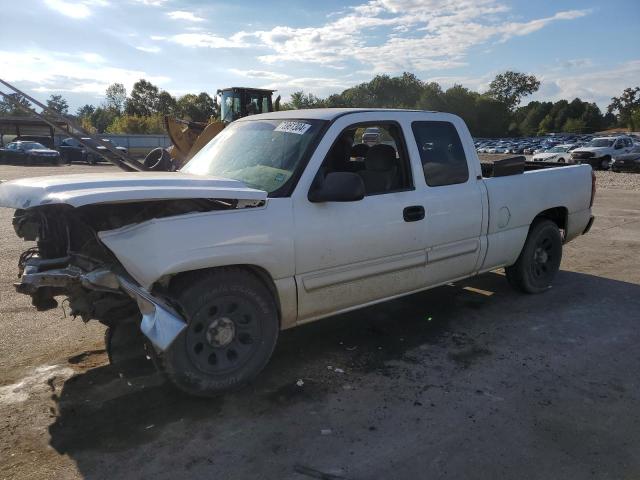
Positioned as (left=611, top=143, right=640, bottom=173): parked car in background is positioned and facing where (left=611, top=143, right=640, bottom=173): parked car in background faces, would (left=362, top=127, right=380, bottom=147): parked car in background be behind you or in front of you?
in front

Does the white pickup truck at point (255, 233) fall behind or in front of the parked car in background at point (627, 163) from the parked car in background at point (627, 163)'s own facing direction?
in front

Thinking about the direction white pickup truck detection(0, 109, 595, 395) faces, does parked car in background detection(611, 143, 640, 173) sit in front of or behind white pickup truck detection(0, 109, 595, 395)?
behind

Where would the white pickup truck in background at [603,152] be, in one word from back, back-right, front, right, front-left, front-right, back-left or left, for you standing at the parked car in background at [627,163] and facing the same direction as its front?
right

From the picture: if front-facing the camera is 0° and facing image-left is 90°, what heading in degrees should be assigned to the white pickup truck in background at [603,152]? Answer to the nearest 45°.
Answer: approximately 45°
